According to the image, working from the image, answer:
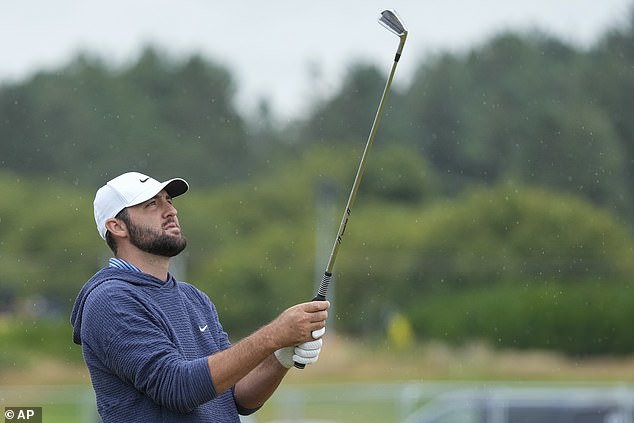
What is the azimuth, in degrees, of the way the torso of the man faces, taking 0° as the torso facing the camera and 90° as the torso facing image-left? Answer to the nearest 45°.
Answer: approximately 315°
